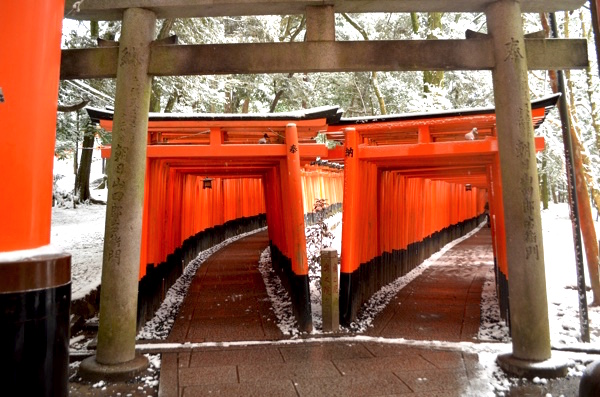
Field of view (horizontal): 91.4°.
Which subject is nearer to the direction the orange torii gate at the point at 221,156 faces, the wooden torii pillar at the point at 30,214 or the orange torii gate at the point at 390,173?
the wooden torii pillar

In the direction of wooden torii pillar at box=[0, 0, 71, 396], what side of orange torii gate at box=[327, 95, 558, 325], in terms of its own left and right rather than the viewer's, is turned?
front

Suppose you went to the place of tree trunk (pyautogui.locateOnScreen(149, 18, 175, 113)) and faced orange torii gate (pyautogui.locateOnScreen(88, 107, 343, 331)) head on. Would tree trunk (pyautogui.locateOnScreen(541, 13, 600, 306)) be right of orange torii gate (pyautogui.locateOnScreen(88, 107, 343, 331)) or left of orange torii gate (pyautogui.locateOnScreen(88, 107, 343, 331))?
left

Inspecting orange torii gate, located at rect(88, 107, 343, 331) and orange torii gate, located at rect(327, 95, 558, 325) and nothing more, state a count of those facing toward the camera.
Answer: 2

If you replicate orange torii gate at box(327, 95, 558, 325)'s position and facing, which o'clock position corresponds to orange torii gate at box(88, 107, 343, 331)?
orange torii gate at box(88, 107, 343, 331) is roughly at 2 o'clock from orange torii gate at box(327, 95, 558, 325).

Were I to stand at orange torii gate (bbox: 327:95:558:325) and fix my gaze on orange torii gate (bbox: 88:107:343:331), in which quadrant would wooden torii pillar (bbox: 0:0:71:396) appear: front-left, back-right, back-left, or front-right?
front-left

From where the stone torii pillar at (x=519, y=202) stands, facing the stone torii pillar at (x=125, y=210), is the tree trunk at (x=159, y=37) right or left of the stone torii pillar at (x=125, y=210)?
right

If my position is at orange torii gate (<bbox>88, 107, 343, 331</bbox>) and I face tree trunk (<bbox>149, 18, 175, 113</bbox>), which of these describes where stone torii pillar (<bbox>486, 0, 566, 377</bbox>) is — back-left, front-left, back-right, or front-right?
back-right

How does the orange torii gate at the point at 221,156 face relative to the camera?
toward the camera

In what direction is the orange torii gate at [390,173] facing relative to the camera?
toward the camera

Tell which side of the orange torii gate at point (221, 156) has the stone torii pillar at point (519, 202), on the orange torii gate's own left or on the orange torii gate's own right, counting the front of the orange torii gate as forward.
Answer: on the orange torii gate's own left

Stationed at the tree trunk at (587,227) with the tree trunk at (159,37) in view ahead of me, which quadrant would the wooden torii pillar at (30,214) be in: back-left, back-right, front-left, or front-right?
front-left

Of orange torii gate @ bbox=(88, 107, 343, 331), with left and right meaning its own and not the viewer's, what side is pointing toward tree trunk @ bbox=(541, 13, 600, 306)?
left

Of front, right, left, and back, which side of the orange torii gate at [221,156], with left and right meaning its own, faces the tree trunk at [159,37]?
back

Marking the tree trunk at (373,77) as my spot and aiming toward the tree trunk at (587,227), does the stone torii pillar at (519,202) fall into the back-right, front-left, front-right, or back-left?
front-right

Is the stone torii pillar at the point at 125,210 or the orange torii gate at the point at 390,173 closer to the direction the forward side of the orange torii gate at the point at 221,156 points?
the stone torii pillar
